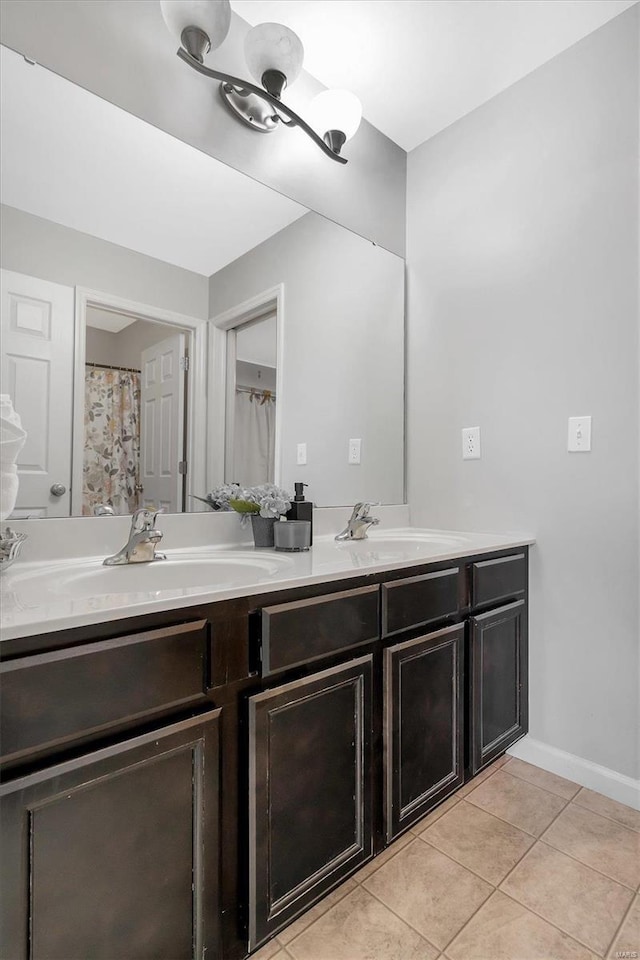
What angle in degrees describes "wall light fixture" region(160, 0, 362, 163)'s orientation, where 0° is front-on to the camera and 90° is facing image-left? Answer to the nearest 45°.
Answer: approximately 315°

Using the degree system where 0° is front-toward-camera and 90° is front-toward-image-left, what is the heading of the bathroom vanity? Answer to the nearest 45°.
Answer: approximately 315°

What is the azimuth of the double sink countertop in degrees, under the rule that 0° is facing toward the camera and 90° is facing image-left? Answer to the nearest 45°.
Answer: approximately 315°

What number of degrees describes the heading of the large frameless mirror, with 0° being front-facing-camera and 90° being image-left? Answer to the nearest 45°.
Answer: approximately 315°
